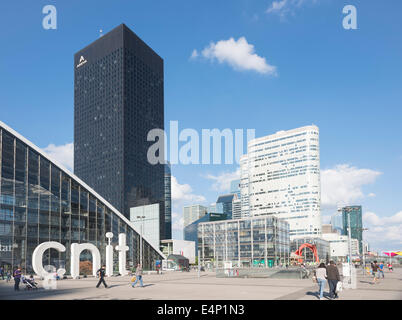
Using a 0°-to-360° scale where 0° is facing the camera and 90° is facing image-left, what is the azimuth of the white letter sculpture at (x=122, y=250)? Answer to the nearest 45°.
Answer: approximately 0°

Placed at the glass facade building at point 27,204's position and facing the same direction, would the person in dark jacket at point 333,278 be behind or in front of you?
in front

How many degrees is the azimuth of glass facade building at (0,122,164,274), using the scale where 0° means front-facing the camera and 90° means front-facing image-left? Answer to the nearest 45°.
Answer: approximately 315°

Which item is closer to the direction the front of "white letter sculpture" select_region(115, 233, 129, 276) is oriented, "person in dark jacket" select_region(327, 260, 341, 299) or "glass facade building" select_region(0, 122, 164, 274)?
the person in dark jacket
